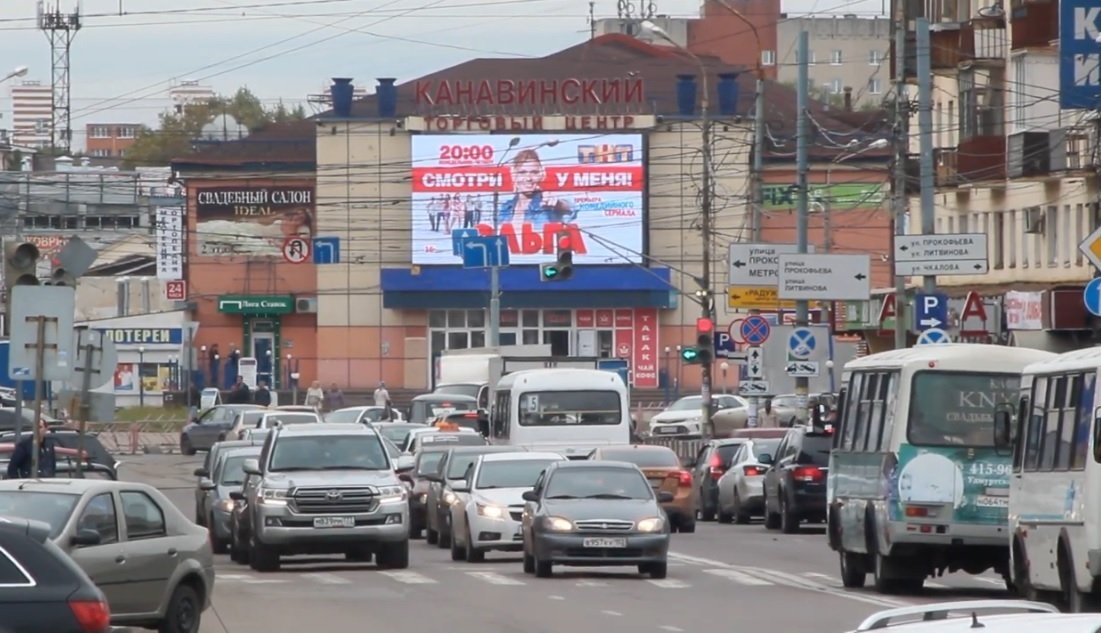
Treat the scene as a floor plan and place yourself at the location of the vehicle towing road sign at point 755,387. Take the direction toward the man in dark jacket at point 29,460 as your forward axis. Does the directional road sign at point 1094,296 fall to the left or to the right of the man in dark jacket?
left

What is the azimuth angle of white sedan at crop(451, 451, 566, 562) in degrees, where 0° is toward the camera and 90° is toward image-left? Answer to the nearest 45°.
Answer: approximately 0°

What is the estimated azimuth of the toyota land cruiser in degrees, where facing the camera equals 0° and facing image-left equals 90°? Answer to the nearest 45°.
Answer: approximately 0°

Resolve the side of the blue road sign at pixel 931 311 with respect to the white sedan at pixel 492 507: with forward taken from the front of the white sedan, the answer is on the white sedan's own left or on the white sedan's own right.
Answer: on the white sedan's own left
